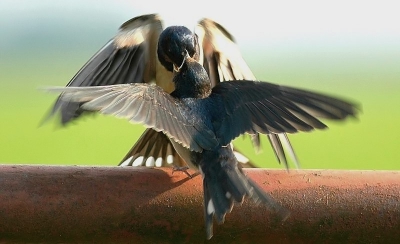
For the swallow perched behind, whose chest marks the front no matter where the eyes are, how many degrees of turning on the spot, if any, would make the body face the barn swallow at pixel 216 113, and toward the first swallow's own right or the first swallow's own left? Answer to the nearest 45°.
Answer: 0° — it already faces it

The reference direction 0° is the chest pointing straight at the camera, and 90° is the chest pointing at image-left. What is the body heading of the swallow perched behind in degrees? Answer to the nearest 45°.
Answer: approximately 0°
